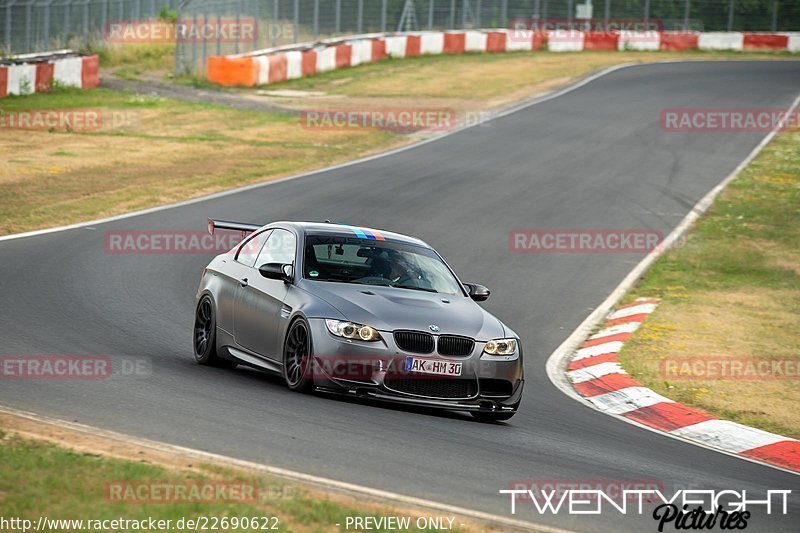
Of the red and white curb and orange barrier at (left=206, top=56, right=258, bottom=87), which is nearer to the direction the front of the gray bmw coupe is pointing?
the red and white curb

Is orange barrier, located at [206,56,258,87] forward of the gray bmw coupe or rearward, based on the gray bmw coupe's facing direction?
rearward

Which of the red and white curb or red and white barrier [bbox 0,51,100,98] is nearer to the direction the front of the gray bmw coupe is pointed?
the red and white curb

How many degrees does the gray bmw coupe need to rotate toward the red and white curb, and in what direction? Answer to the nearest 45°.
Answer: approximately 90° to its left

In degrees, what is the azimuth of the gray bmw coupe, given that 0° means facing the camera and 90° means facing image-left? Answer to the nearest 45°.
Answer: approximately 315°

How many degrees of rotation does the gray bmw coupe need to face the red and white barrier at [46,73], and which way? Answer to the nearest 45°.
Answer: approximately 135° to its left
